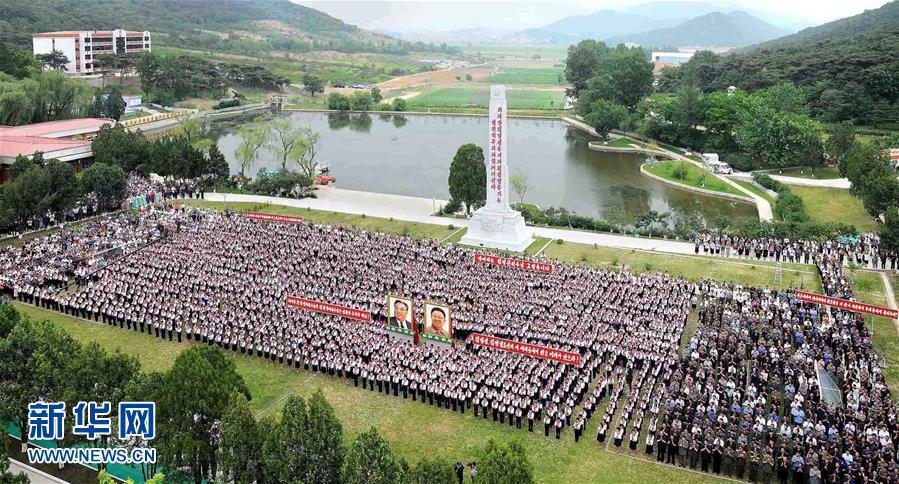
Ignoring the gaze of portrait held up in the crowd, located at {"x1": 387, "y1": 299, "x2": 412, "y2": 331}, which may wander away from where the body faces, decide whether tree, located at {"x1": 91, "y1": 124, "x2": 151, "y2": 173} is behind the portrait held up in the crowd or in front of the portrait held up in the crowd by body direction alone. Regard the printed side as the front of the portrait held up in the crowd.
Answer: behind

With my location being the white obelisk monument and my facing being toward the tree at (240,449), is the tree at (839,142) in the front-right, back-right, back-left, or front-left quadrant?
back-left

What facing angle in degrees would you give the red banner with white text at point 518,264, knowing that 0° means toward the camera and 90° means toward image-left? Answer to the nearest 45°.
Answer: approximately 0°
